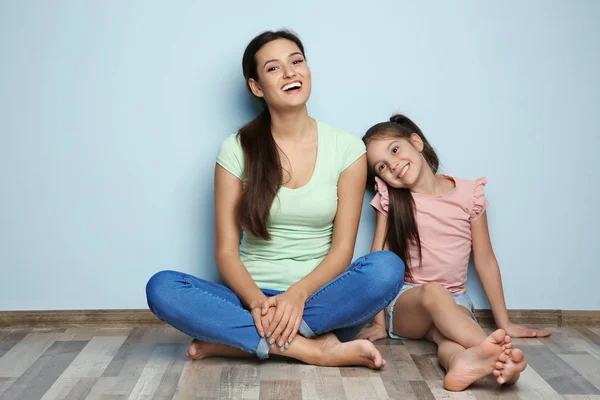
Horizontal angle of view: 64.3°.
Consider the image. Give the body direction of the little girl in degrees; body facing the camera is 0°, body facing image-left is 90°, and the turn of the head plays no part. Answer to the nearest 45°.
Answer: approximately 0°
